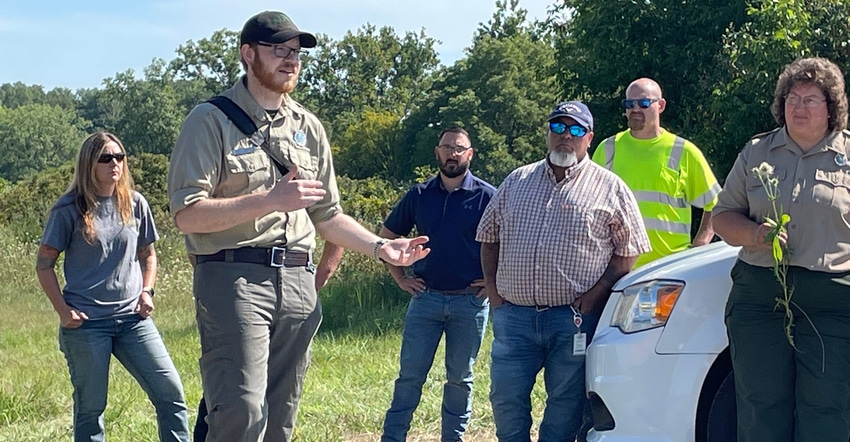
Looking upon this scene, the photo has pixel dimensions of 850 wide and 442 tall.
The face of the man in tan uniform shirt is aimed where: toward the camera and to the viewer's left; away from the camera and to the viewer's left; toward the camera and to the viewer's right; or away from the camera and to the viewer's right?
toward the camera and to the viewer's right

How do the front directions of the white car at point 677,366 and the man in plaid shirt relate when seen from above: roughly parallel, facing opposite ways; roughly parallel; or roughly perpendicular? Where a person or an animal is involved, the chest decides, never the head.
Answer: roughly perpendicular

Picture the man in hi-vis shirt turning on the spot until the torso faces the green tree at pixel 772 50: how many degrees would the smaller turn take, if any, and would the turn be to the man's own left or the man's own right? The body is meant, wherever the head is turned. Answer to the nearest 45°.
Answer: approximately 135° to the man's own right

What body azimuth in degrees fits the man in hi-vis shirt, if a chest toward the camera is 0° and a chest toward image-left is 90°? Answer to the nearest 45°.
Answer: approximately 45°

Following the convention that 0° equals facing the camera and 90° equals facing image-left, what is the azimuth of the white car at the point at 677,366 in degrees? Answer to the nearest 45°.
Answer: approximately 90°

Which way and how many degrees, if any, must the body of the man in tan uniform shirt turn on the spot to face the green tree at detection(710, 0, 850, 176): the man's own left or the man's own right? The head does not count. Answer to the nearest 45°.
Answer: approximately 90° to the man's own left

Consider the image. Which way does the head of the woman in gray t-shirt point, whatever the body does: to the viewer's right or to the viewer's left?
to the viewer's right

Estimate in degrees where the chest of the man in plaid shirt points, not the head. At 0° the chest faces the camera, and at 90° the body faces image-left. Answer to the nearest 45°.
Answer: approximately 0°

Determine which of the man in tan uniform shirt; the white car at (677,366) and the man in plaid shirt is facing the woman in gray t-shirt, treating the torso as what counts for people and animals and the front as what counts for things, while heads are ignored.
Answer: the white car

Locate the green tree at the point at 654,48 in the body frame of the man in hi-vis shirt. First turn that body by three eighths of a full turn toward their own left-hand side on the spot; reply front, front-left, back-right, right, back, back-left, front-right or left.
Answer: left
